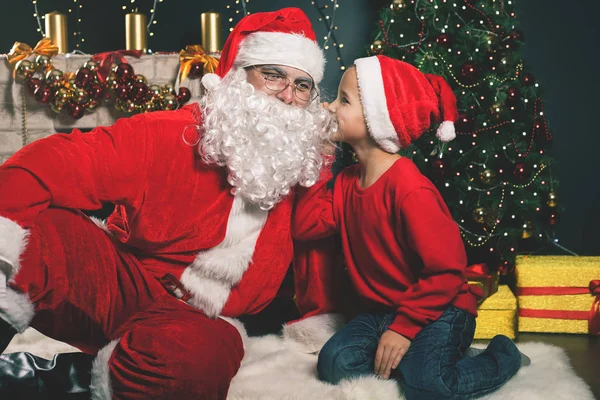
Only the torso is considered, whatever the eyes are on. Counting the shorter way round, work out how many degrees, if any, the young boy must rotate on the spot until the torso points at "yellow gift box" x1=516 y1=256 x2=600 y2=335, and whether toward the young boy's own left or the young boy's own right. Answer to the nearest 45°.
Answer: approximately 180°

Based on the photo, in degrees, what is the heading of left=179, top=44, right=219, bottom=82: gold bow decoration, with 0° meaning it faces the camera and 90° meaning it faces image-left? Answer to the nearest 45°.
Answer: approximately 0°

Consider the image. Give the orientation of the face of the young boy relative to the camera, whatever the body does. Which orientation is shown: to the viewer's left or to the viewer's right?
to the viewer's left

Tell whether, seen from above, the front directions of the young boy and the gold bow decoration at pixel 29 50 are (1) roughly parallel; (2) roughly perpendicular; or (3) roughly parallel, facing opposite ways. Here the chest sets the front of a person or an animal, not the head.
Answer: roughly perpendicular

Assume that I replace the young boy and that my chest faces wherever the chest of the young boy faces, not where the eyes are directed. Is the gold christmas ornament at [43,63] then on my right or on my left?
on my right

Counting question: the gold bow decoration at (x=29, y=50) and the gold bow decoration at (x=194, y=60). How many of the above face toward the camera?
2

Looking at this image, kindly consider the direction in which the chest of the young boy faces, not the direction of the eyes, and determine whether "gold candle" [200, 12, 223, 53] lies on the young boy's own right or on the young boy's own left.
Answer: on the young boy's own right

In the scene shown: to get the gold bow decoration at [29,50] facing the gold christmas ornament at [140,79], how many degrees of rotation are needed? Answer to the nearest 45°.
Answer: approximately 45° to its left

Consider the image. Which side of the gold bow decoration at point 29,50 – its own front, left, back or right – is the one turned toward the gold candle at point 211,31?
left

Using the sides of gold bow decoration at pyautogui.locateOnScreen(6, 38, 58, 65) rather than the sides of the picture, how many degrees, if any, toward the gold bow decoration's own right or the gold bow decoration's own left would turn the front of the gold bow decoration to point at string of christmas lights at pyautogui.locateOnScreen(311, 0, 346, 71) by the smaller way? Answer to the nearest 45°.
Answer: approximately 90° to the gold bow decoration's own left

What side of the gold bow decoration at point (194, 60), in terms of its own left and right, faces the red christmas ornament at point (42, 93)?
right

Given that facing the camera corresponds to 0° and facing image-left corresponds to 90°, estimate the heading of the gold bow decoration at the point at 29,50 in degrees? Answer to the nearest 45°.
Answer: approximately 0°
